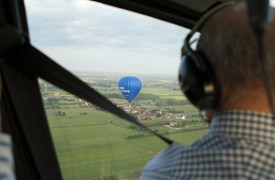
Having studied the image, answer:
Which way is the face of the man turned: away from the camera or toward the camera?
away from the camera

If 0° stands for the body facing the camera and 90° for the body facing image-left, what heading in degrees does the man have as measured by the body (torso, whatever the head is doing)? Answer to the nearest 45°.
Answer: approximately 180°

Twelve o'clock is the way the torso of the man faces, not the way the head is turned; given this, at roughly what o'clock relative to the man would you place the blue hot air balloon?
The blue hot air balloon is roughly at 11 o'clock from the man.
